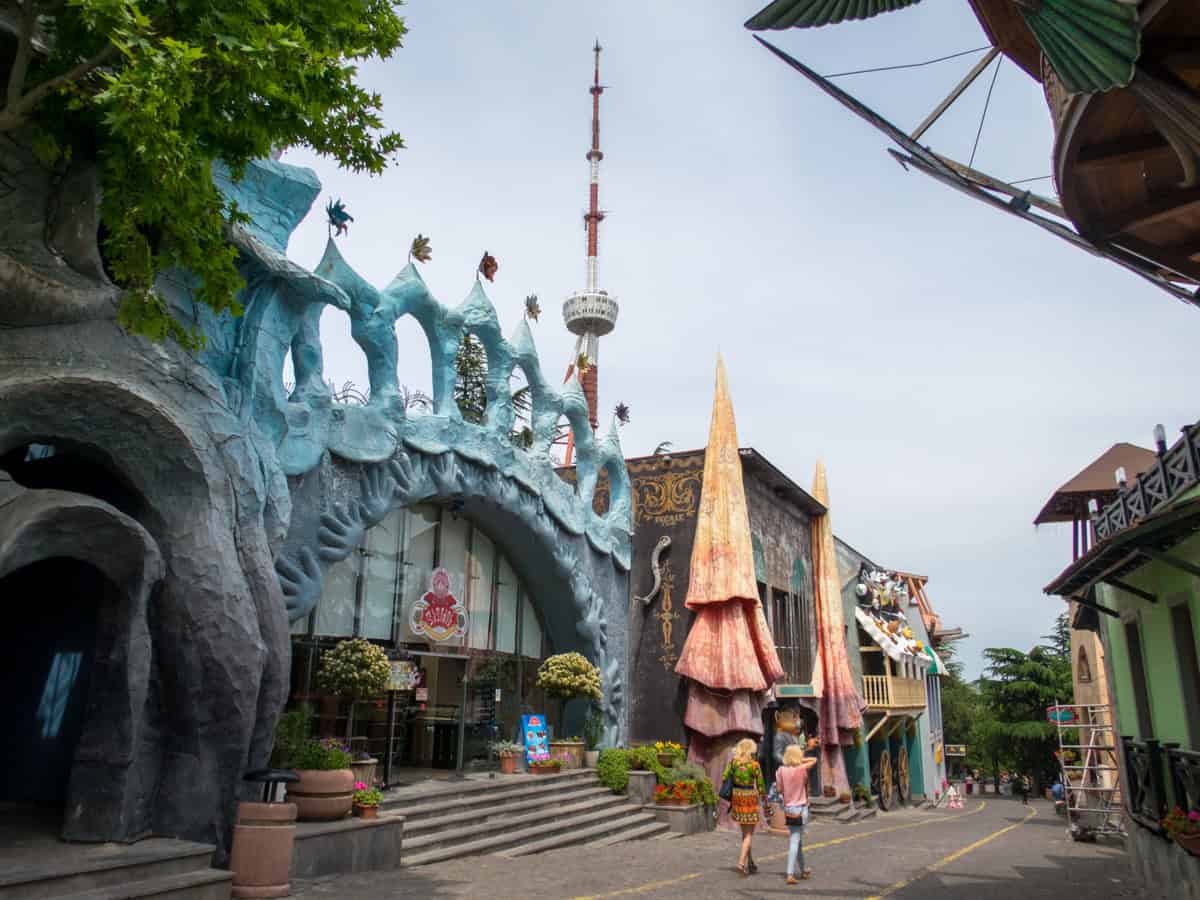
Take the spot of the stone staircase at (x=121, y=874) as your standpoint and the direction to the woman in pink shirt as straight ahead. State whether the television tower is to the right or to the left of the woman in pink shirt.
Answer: left

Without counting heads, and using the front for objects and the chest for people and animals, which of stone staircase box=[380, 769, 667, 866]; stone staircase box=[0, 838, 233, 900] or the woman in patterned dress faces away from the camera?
the woman in patterned dress

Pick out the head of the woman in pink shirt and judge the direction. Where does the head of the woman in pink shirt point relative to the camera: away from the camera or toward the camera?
away from the camera

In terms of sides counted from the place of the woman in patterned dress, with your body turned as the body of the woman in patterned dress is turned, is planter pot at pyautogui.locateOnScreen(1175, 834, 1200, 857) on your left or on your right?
on your right

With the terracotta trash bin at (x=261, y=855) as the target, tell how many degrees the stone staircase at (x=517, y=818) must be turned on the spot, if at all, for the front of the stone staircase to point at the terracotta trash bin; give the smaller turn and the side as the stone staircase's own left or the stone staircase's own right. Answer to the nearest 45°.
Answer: approximately 90° to the stone staircase's own right

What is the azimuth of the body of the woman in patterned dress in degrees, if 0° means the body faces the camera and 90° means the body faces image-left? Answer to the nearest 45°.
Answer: approximately 180°

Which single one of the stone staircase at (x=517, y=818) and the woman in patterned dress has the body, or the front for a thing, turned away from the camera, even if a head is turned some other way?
the woman in patterned dress

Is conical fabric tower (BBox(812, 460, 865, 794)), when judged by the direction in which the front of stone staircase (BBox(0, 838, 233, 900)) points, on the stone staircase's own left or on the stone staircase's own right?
on the stone staircase's own left
